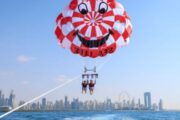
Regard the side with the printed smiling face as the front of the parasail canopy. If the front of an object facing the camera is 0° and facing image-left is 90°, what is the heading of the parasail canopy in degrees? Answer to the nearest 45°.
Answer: approximately 0°
